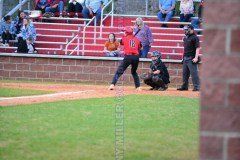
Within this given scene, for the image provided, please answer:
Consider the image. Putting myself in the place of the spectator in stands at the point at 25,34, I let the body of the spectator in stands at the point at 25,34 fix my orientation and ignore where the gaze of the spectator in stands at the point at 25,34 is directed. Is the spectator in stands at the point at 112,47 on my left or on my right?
on my left

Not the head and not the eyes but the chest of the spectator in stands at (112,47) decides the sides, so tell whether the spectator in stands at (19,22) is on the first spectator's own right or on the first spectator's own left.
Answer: on the first spectator's own right

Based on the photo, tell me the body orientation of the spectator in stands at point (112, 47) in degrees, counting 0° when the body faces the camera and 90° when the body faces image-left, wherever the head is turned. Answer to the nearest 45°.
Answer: approximately 0°

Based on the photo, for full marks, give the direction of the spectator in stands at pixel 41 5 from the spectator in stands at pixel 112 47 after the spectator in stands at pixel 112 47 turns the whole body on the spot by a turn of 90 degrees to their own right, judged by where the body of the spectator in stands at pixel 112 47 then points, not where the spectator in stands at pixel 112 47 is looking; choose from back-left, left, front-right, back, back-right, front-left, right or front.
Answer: front-right

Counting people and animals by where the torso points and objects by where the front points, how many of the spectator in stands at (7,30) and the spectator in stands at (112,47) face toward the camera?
2

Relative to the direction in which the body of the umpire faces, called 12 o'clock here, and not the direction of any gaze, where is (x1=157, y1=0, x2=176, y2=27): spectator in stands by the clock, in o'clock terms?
The spectator in stands is roughly at 4 o'clock from the umpire.

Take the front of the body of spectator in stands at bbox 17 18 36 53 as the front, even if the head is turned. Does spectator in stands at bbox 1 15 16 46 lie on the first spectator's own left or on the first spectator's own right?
on the first spectator's own right

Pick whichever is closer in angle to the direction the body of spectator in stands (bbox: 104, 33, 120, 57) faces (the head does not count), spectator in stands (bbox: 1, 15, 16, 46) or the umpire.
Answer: the umpire
